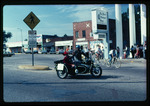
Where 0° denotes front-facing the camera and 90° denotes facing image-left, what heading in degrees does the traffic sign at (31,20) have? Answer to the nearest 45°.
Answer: approximately 0°

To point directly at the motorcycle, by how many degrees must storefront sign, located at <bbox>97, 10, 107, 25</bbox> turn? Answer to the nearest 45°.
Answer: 0° — it already faces it

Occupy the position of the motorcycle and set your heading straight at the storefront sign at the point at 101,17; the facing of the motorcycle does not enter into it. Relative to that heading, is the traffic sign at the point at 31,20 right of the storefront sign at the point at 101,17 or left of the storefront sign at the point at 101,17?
left

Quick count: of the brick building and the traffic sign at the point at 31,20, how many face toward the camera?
2

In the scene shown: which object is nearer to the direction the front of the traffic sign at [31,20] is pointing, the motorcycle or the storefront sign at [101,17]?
the motorcycle

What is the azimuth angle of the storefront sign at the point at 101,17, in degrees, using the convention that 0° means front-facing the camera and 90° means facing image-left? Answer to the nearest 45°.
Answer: approximately 0°
